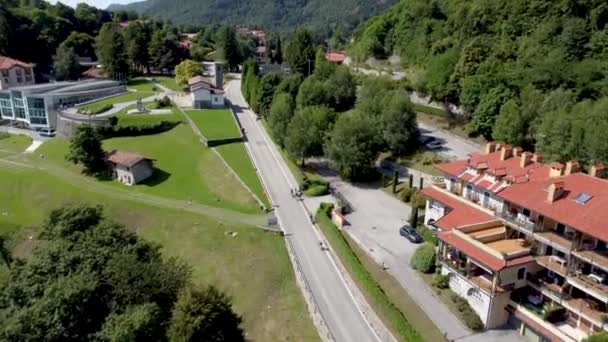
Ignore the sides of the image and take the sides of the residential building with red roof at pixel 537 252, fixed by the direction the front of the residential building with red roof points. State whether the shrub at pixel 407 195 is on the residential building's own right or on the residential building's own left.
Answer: on the residential building's own right

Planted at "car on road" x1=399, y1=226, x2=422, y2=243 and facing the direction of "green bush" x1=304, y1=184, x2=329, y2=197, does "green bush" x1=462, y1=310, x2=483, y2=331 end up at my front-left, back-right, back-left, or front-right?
back-left

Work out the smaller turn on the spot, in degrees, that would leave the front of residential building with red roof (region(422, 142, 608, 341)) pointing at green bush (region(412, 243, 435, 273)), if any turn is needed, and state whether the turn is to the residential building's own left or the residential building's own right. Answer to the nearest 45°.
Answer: approximately 45° to the residential building's own right

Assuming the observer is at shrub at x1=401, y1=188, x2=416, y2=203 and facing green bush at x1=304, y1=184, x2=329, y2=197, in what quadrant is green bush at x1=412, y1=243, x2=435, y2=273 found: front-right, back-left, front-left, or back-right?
back-left

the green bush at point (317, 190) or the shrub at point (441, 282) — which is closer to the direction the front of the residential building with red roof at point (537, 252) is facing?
the shrub

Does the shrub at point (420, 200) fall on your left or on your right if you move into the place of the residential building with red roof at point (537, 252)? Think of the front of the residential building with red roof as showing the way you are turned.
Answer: on your right

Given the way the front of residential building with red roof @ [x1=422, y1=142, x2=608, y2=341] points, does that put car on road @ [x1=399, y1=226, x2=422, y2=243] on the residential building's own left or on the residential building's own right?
on the residential building's own right

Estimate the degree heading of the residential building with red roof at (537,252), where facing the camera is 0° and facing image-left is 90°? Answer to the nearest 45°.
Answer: approximately 45°
